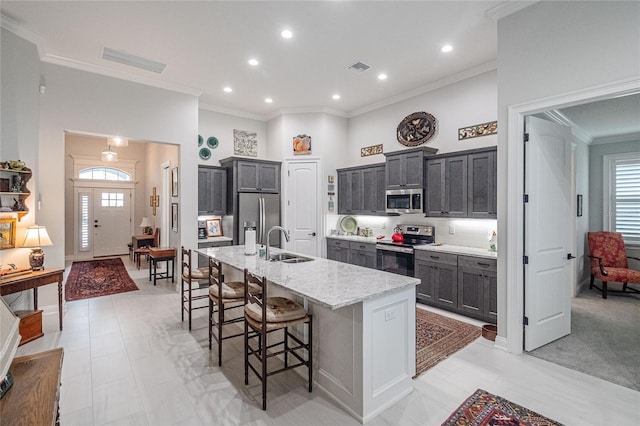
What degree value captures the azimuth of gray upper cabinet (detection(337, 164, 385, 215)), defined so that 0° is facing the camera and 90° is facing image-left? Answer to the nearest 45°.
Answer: approximately 45°

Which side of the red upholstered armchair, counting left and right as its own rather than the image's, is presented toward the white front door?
right

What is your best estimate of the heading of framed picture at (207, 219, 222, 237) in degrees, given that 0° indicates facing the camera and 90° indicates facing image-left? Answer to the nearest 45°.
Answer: approximately 0°

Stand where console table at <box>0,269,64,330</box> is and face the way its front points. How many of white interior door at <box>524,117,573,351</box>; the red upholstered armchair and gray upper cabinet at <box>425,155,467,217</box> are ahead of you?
3

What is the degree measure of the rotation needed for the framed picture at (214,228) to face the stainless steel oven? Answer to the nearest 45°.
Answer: approximately 45° to its left

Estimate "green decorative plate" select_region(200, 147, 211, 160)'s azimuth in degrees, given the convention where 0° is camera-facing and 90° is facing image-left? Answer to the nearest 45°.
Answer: approximately 0°

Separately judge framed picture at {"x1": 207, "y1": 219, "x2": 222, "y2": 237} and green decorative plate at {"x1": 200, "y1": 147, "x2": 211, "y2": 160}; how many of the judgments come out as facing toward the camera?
2

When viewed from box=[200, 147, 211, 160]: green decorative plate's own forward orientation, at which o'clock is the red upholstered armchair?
The red upholstered armchair is roughly at 10 o'clock from the green decorative plate.

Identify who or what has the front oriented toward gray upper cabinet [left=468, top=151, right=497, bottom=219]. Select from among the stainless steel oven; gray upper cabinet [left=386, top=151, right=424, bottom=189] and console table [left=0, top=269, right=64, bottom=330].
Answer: the console table

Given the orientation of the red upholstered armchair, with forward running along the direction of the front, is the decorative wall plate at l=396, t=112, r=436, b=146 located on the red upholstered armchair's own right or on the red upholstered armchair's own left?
on the red upholstered armchair's own right
